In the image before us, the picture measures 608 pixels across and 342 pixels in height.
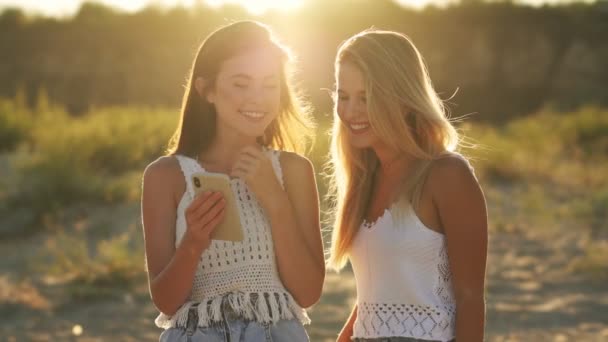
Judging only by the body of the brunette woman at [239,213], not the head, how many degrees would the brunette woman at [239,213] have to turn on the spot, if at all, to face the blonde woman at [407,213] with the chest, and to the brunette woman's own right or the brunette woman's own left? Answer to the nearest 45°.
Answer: approximately 90° to the brunette woman's own left

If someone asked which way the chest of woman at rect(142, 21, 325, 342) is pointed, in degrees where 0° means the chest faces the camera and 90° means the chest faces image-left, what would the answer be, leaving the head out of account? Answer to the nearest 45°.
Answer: approximately 0°

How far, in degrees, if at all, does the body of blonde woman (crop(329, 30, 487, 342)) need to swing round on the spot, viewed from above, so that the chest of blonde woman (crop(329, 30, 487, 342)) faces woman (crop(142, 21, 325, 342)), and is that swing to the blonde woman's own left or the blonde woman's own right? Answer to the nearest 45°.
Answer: approximately 45° to the blonde woman's own right

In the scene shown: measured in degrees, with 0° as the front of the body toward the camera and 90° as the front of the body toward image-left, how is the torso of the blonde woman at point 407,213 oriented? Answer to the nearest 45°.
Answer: approximately 45°
